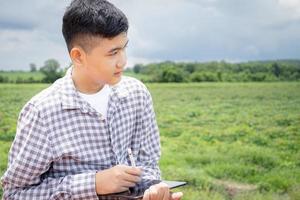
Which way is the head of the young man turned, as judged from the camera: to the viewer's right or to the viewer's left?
to the viewer's right

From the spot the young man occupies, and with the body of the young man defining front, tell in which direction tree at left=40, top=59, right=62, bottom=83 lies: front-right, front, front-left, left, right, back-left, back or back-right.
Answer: back-left

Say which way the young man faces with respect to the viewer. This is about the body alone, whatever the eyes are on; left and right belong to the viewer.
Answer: facing the viewer and to the right of the viewer
